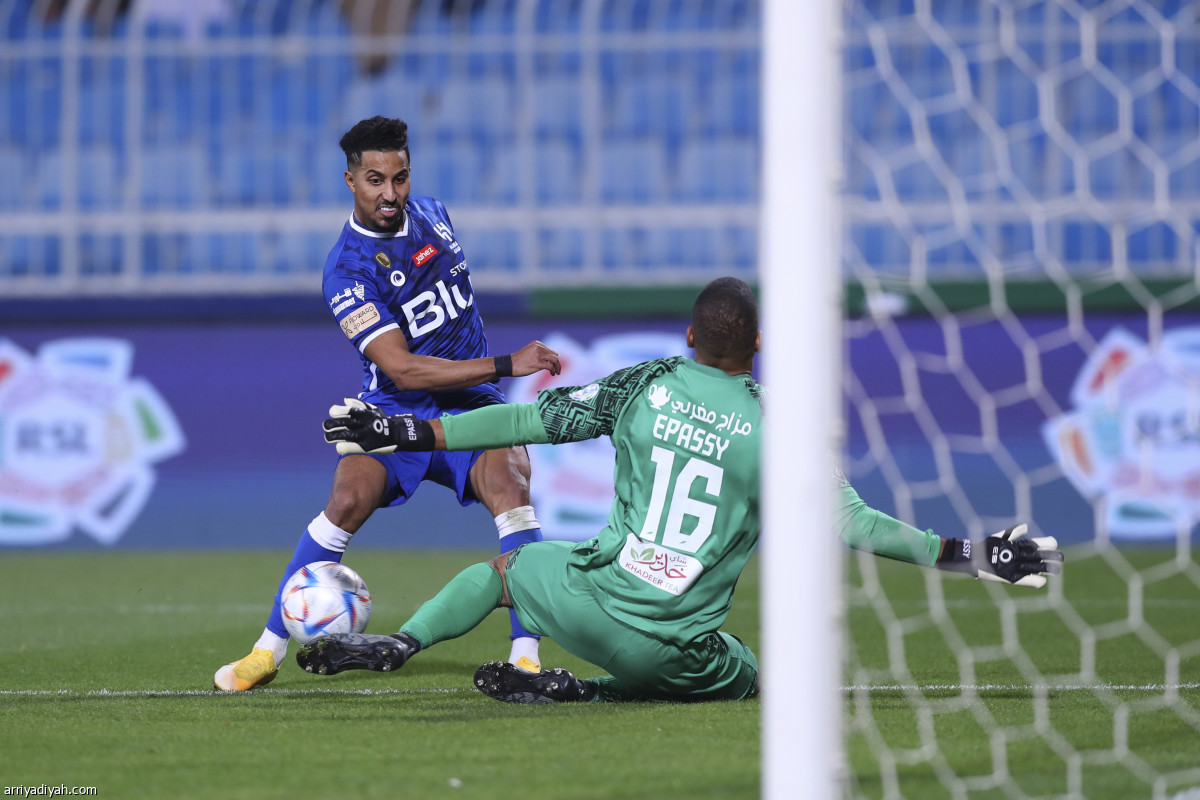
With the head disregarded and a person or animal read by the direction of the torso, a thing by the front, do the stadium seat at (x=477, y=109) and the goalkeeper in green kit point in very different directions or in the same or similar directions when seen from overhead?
very different directions

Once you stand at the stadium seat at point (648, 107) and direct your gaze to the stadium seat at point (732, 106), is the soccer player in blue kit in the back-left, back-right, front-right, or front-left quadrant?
back-right

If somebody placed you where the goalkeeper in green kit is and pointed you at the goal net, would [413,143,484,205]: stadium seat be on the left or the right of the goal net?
left

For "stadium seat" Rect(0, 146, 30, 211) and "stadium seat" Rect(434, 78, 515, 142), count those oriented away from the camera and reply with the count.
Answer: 0

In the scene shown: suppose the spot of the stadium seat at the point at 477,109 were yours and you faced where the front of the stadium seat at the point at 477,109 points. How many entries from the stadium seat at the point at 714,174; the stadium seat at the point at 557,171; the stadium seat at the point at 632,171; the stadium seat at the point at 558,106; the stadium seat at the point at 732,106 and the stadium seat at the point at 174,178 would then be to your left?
5

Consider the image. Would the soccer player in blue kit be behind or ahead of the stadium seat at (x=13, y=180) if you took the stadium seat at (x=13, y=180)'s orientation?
ahead

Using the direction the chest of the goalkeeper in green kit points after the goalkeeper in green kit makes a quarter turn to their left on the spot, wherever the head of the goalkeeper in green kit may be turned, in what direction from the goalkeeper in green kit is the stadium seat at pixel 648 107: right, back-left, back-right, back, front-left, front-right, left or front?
right

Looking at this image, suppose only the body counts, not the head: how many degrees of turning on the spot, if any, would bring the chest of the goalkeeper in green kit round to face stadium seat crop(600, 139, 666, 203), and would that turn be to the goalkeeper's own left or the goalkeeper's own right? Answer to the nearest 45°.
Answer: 0° — they already face it

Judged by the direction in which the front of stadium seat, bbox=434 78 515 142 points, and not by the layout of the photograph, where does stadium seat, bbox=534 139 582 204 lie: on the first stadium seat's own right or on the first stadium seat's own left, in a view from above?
on the first stadium seat's own left

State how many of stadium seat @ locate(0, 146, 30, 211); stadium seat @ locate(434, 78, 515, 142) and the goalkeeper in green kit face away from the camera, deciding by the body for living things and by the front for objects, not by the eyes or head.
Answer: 1

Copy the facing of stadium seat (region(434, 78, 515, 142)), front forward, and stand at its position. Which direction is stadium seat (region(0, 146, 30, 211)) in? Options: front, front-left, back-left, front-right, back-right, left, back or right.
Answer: right

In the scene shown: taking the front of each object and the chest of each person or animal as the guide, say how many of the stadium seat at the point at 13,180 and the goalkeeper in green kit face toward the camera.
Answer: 1

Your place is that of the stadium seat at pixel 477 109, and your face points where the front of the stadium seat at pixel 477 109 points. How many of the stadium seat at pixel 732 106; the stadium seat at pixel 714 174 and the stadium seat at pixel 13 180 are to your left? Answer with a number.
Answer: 2

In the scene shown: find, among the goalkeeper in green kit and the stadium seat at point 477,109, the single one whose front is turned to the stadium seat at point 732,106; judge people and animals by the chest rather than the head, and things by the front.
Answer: the goalkeeper in green kit

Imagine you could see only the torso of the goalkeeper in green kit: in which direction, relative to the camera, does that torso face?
away from the camera

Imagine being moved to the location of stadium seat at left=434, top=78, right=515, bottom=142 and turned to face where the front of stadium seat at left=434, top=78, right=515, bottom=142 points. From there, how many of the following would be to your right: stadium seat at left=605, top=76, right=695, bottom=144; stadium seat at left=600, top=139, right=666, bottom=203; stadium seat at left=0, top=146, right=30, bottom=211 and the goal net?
1

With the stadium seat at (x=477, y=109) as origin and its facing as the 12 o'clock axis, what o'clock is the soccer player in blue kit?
The soccer player in blue kit is roughly at 12 o'clock from the stadium seat.

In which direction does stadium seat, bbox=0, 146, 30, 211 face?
toward the camera

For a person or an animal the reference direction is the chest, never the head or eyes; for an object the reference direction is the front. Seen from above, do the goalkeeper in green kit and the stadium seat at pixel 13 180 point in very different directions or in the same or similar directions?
very different directions

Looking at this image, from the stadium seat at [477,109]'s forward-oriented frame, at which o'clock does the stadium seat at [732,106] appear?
the stadium seat at [732,106] is roughly at 9 o'clock from the stadium seat at [477,109].
